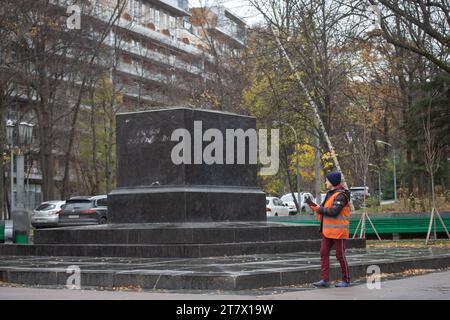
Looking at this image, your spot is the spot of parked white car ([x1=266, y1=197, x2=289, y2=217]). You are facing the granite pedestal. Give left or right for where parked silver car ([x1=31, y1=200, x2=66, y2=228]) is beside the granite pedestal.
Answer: right

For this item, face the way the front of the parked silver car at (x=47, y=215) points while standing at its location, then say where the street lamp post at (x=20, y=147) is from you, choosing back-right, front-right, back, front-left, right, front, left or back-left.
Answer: back-right

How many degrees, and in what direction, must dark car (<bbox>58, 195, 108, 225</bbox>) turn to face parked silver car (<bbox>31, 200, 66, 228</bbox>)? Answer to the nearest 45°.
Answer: approximately 45° to its left
